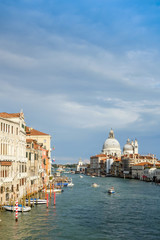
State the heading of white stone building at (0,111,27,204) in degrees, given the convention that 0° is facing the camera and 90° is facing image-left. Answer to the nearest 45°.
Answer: approximately 315°
